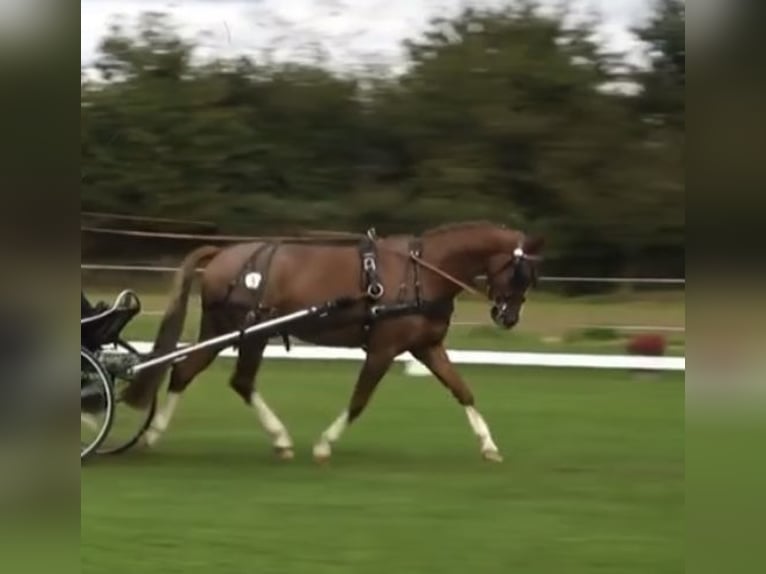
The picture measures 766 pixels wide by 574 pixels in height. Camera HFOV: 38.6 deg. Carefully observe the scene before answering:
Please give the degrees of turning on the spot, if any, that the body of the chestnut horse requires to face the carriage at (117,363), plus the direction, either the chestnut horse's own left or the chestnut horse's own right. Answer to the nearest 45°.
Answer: approximately 135° to the chestnut horse's own right

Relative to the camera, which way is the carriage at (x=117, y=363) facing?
to the viewer's right

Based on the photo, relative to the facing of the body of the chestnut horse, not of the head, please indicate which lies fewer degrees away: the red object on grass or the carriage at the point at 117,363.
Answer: the red object on grass

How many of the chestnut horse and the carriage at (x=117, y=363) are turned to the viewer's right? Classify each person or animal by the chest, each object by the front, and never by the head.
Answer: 2

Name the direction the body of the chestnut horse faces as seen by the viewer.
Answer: to the viewer's right

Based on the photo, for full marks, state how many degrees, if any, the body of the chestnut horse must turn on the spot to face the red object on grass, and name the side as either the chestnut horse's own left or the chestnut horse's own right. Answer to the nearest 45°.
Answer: approximately 45° to the chestnut horse's own left
